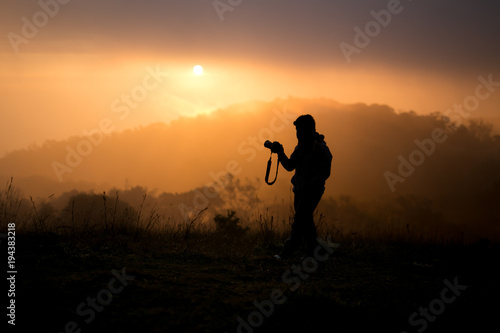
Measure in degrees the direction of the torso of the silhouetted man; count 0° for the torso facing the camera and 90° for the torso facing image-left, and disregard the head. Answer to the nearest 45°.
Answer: approximately 90°

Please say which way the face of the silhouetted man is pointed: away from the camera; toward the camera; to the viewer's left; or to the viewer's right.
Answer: to the viewer's left

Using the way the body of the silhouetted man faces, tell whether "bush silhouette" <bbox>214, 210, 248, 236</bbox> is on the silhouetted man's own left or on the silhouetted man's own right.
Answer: on the silhouetted man's own right
